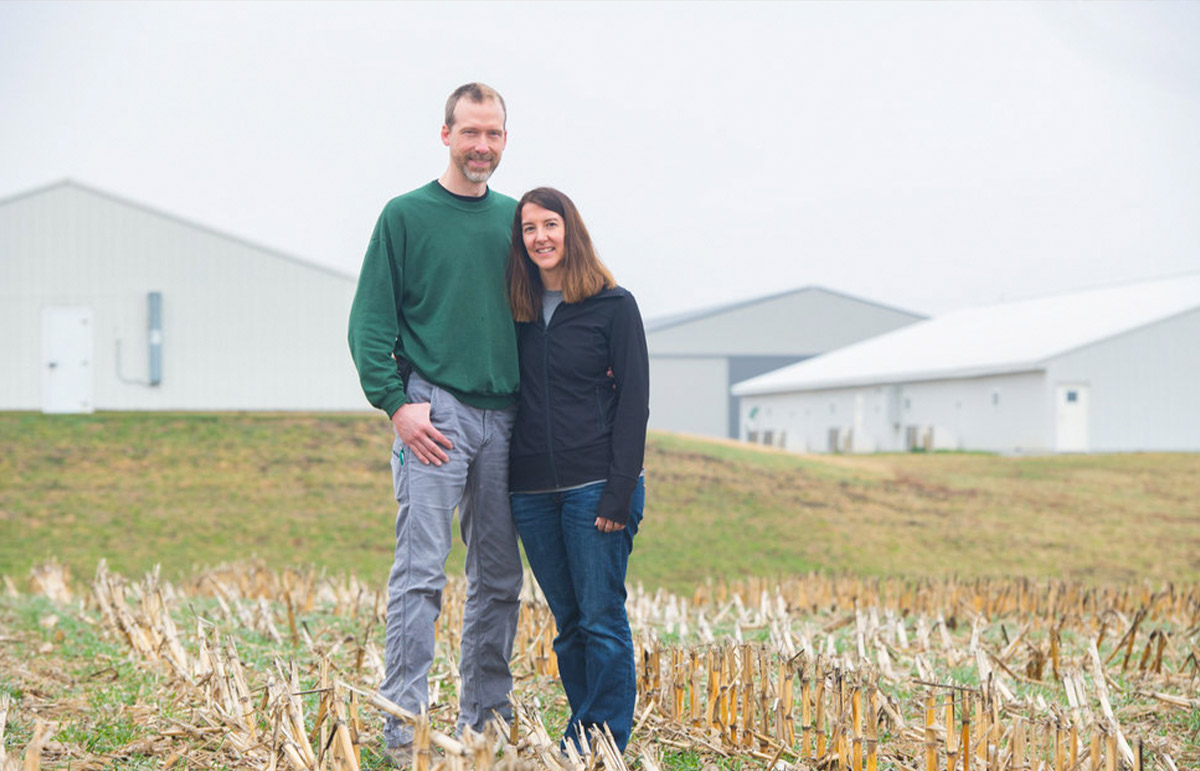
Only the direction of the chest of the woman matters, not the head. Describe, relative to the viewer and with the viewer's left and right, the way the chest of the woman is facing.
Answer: facing the viewer and to the left of the viewer

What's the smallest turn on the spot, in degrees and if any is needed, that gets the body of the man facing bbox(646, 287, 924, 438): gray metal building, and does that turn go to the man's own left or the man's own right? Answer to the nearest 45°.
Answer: approximately 135° to the man's own left

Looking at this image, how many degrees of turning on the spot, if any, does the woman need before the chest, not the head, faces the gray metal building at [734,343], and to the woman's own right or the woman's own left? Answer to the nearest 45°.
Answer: approximately 135° to the woman's own right

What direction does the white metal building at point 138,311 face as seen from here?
toward the camera

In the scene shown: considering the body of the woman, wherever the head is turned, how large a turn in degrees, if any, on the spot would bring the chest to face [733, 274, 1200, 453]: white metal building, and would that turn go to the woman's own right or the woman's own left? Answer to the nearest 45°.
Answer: approximately 180°

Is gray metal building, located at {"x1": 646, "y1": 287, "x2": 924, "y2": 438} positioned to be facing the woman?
yes

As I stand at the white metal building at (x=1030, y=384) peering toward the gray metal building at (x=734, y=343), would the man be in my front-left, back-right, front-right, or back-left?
back-left

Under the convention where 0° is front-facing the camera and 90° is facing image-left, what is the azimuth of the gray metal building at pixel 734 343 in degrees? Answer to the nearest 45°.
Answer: approximately 0°

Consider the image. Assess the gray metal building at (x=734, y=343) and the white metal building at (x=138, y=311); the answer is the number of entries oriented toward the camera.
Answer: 2

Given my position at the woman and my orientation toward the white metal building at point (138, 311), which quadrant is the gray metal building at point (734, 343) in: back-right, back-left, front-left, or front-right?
front-right
